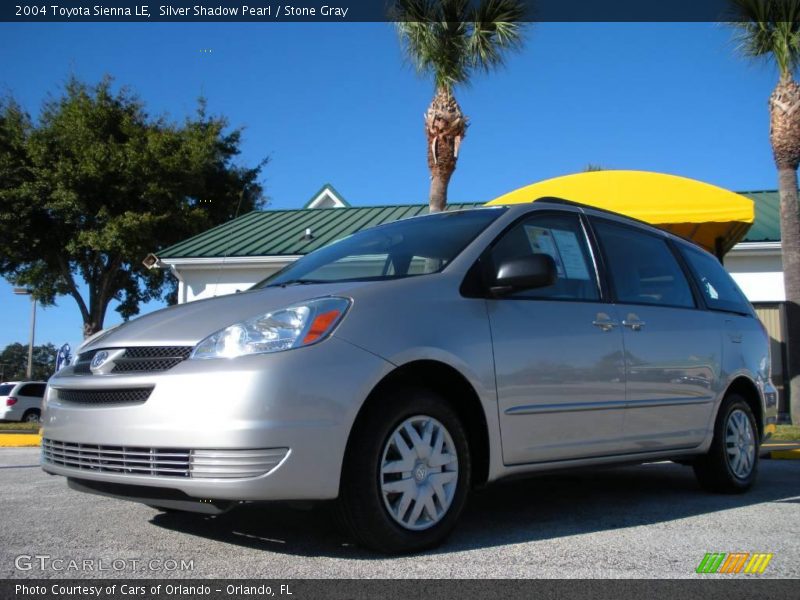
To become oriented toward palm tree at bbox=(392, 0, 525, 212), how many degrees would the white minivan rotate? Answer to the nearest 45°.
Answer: approximately 135° to its right

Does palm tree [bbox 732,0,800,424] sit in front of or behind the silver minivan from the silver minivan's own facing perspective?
behind

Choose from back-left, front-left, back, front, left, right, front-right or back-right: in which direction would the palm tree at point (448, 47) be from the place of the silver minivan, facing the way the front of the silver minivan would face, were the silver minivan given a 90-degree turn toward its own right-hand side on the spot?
front-right

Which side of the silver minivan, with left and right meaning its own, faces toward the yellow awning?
back

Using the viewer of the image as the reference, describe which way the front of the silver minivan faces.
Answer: facing the viewer and to the left of the viewer

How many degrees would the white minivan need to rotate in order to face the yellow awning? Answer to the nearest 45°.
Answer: approximately 135° to its right

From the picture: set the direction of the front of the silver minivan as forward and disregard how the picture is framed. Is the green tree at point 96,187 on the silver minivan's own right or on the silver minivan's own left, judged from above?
on the silver minivan's own right
